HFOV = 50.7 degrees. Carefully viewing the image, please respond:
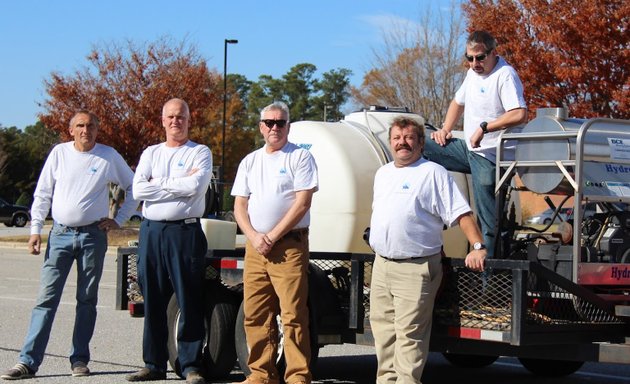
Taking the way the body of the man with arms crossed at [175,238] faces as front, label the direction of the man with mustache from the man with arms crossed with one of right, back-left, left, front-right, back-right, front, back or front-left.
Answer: front-left

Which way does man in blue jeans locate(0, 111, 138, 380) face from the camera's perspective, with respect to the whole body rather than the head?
toward the camera

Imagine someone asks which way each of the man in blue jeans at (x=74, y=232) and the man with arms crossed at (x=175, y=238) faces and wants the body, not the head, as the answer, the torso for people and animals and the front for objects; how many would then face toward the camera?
2

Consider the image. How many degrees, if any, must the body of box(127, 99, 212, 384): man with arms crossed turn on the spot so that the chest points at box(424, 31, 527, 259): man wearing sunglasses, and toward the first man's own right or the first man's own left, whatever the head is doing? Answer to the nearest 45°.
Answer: approximately 90° to the first man's own left

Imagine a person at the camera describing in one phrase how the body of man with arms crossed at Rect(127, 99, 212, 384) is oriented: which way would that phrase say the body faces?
toward the camera

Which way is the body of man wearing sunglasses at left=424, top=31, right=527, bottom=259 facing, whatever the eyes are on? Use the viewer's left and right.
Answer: facing the viewer and to the left of the viewer

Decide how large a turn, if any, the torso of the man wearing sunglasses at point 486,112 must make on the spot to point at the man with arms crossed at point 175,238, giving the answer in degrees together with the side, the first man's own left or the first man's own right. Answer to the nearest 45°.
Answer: approximately 45° to the first man's own right
